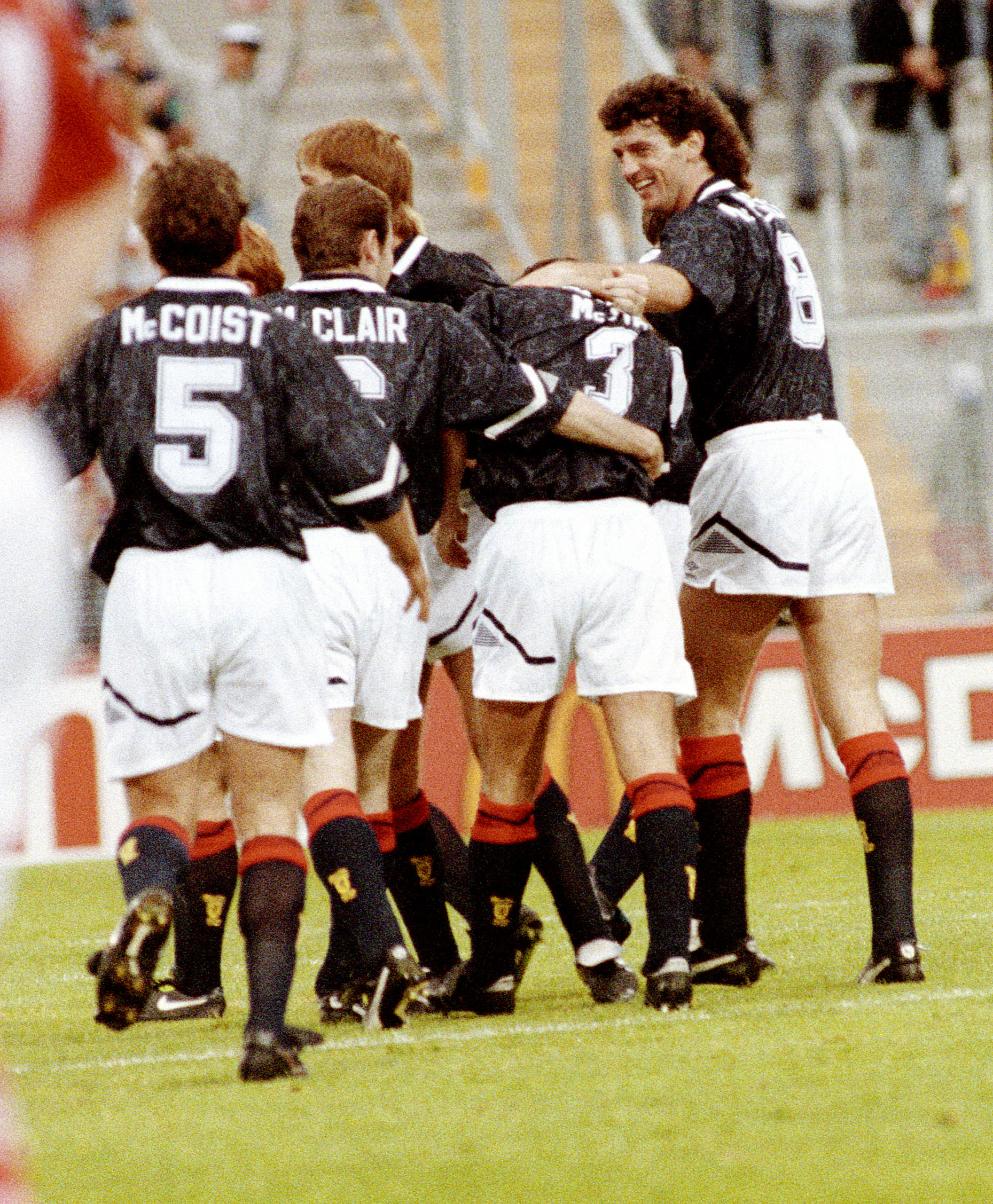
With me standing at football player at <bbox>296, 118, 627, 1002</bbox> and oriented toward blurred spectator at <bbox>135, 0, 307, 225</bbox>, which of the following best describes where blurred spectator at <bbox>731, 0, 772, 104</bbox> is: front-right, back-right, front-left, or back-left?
front-right

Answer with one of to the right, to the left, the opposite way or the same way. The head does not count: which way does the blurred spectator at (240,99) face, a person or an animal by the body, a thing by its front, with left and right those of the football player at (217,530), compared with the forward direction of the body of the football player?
the opposite way

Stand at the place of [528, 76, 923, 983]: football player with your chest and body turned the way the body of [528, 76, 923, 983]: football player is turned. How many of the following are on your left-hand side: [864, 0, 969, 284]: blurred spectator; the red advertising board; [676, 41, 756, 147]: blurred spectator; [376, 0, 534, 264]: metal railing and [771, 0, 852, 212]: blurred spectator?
0

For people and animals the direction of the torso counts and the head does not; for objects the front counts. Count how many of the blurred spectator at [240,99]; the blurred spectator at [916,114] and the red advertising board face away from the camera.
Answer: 0

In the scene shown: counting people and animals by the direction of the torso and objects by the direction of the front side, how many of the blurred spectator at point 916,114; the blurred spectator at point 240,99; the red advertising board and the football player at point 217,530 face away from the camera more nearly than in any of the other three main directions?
1

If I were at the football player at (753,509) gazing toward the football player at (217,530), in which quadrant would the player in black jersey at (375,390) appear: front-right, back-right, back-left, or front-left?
front-right

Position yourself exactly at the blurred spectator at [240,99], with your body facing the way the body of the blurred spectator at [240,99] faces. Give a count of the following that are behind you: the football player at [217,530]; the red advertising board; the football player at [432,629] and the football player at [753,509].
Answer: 0

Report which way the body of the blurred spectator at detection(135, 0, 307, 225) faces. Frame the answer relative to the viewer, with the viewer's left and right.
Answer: facing the viewer

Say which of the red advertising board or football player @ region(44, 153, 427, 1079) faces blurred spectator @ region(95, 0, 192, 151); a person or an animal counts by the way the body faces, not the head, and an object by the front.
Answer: the football player

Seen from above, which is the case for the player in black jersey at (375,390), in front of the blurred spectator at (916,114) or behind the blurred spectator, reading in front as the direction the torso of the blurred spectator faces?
in front

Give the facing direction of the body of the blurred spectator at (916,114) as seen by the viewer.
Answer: toward the camera

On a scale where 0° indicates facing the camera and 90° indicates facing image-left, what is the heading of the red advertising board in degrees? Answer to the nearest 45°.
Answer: approximately 0°

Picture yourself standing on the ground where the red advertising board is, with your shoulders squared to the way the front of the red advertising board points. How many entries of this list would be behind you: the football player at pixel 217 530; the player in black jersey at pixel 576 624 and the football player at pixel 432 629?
0

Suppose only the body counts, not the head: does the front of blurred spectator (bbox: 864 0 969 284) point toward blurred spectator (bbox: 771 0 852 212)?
no

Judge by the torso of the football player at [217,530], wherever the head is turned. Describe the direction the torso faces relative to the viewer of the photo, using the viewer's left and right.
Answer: facing away from the viewer

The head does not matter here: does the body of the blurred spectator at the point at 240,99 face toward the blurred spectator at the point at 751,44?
no

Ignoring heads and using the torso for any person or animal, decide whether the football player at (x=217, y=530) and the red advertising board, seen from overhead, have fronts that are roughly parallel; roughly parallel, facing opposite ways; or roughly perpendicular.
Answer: roughly parallel, facing opposite ways

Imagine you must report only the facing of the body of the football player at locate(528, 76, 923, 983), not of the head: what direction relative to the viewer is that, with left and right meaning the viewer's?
facing away from the viewer and to the left of the viewer

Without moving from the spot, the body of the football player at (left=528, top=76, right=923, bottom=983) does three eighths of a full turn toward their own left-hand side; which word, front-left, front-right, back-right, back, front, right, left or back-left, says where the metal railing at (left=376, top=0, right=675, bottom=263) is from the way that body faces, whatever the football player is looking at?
back

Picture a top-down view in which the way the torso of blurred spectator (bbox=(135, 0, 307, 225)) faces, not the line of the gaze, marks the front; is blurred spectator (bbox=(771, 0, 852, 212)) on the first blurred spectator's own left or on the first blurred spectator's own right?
on the first blurred spectator's own left

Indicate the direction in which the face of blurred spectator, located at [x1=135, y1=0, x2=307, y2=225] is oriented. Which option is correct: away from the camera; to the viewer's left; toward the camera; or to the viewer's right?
toward the camera
